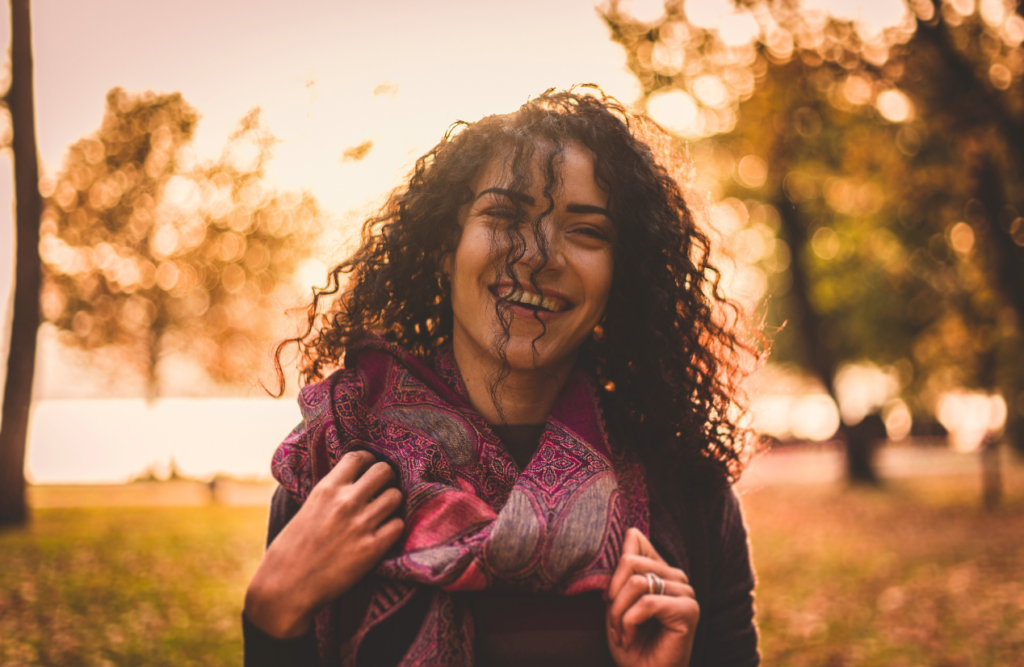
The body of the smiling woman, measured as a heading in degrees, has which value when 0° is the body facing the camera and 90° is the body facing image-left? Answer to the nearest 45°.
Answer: approximately 0°

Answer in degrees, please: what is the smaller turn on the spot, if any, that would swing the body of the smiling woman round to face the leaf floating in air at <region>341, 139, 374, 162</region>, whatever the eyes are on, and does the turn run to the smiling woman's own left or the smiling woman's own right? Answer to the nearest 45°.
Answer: approximately 135° to the smiling woman's own right

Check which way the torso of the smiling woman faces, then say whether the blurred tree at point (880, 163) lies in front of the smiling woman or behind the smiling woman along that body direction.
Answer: behind
